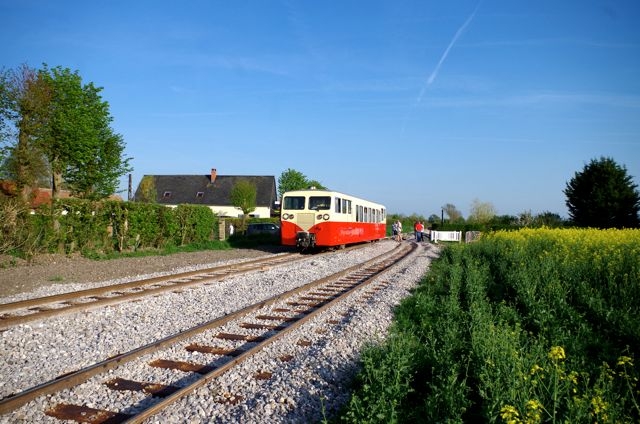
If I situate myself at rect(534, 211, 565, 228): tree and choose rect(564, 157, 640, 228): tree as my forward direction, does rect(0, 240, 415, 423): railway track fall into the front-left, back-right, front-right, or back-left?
back-right

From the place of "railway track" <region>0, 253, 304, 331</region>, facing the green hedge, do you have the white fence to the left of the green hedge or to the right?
right

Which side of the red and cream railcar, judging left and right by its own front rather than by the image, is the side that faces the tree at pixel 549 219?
back

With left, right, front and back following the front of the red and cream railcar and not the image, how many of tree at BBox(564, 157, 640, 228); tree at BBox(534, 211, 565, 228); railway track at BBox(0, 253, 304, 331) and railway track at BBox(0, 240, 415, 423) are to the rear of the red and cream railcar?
2

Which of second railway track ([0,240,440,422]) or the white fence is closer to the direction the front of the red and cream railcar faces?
the second railway track

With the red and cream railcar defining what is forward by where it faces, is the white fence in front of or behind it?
behind

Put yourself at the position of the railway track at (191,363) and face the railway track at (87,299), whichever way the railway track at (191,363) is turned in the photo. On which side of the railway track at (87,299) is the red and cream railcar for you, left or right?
right

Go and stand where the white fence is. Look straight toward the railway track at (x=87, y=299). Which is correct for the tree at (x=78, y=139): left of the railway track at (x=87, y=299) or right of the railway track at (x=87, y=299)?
right

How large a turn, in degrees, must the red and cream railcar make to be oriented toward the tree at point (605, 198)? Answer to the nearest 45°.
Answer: approximately 180°

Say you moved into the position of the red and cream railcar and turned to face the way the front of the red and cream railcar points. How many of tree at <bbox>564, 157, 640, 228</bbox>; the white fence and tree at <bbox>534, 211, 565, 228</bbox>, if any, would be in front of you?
0

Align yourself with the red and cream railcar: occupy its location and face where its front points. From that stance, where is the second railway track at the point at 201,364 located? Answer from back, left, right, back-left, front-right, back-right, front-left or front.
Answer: front-left

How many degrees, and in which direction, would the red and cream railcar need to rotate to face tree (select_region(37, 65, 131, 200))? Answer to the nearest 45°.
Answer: approximately 90° to its right

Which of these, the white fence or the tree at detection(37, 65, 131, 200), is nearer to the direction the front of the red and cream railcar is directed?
the tree

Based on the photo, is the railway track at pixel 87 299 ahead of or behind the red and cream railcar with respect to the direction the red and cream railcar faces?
ahead
